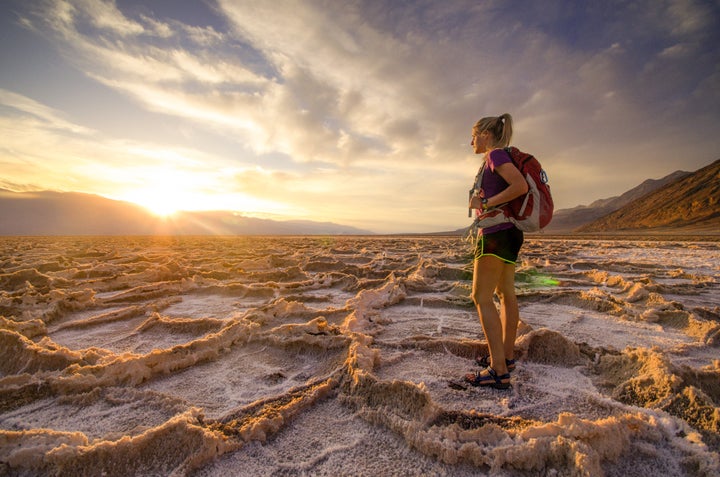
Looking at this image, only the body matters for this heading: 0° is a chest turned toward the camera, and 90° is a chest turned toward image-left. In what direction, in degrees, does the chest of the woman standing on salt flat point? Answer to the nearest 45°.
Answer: approximately 90°

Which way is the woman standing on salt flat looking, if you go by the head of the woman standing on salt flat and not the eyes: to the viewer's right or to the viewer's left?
to the viewer's left
